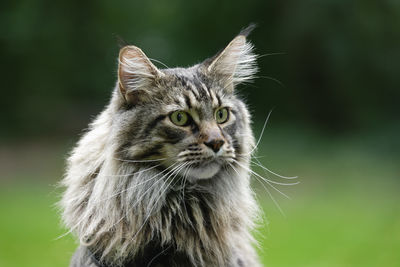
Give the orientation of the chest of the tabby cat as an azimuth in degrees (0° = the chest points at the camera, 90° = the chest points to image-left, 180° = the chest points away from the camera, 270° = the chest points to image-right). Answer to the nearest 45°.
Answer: approximately 315°
